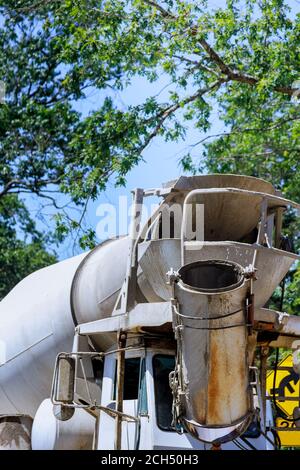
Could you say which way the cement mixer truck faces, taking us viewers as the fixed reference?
facing the viewer and to the right of the viewer
